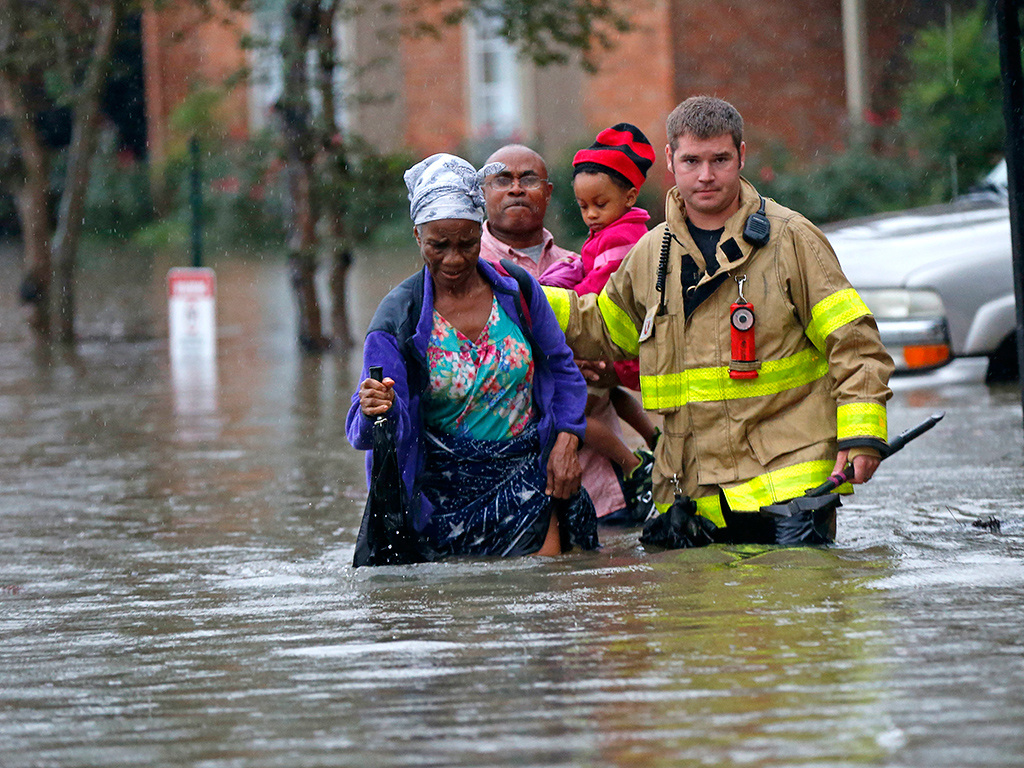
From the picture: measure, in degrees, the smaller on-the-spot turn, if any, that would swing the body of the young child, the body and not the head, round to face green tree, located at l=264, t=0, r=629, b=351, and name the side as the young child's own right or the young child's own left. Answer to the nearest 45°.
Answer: approximately 135° to the young child's own right

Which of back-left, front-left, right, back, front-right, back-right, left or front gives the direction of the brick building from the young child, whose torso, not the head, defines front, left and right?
back-right

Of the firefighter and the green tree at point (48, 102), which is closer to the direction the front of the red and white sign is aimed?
the firefighter

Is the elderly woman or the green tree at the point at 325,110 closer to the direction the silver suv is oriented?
the elderly woman

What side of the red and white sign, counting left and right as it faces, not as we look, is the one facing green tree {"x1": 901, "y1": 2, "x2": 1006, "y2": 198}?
left

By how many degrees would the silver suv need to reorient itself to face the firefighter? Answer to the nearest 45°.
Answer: approximately 45° to its left
